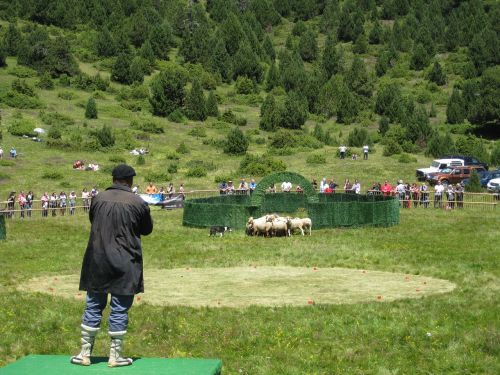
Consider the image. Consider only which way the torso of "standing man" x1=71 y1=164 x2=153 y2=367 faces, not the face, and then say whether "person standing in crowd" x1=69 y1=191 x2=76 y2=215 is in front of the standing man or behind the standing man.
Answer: in front

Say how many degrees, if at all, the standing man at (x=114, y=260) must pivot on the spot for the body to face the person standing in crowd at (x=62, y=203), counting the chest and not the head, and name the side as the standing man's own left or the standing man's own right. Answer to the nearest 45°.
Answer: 0° — they already face them

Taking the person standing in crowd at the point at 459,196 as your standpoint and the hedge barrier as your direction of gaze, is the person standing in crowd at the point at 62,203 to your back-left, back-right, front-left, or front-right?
front-right

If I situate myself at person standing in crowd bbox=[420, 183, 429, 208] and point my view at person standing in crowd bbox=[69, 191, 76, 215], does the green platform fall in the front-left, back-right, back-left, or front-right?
front-left

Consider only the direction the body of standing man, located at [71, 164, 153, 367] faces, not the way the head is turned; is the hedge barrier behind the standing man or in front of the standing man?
in front

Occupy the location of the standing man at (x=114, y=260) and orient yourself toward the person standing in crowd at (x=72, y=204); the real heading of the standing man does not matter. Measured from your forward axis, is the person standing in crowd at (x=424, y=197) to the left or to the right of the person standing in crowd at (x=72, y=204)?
right

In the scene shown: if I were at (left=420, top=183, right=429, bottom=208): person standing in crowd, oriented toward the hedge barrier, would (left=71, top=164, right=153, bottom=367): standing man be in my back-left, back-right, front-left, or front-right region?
front-left

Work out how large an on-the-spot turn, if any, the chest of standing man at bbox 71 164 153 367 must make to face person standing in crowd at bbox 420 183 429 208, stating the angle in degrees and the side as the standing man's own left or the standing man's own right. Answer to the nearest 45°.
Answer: approximately 45° to the standing man's own right

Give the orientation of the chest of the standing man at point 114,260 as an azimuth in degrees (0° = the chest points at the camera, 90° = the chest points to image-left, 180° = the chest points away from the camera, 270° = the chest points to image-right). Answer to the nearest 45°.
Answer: approximately 180°

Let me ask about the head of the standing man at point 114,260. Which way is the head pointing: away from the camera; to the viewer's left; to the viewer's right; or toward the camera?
away from the camera
